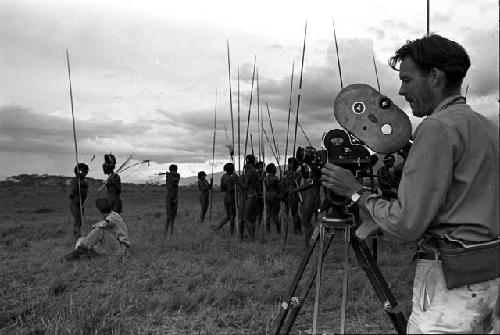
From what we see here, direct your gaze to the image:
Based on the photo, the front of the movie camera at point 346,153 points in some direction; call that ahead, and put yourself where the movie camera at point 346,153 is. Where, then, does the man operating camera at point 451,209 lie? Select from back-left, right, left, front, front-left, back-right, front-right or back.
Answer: back-left

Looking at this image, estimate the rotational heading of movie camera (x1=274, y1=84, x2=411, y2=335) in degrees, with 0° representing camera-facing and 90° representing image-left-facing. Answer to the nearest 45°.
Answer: approximately 90°

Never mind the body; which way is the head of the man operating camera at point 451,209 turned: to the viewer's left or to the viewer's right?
to the viewer's left

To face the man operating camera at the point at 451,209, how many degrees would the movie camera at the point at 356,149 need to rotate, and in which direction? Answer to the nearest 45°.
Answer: approximately 135° to its left
